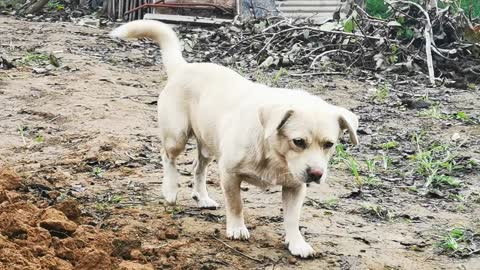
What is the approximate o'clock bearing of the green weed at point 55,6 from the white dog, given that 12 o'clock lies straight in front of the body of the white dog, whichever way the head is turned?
The green weed is roughly at 7 o'clock from the white dog.

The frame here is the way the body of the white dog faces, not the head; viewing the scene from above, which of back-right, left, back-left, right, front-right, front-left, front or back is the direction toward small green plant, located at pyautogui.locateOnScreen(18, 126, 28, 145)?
back

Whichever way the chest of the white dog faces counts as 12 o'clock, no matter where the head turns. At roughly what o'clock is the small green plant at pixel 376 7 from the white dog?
The small green plant is roughly at 8 o'clock from the white dog.

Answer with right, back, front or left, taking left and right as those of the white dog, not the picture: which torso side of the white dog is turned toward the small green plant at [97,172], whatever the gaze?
back

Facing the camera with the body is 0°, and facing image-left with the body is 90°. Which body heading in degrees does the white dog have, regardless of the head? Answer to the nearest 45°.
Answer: approximately 315°

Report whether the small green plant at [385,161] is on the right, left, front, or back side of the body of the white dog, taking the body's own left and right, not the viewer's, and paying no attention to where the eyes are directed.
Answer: left

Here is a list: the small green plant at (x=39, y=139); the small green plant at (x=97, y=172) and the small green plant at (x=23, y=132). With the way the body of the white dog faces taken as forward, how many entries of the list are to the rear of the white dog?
3

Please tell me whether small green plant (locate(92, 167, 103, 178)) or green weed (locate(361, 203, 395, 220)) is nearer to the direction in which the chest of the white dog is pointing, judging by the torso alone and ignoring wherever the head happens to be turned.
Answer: the green weed

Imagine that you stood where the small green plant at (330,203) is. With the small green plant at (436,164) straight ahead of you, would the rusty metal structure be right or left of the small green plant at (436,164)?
left

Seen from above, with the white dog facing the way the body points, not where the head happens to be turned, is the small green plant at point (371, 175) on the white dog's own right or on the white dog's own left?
on the white dog's own left

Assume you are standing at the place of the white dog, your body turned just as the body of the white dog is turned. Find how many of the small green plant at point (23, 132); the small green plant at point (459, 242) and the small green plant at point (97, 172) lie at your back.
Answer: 2
